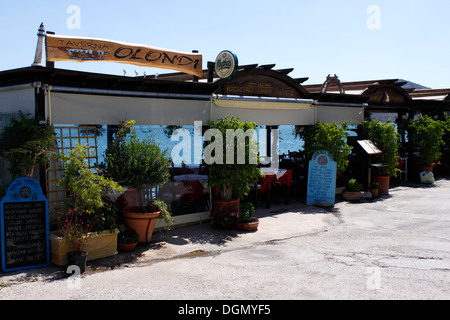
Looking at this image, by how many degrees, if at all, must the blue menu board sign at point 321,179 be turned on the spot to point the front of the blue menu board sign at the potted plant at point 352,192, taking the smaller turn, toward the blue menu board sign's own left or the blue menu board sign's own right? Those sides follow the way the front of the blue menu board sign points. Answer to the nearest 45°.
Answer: approximately 135° to the blue menu board sign's own left

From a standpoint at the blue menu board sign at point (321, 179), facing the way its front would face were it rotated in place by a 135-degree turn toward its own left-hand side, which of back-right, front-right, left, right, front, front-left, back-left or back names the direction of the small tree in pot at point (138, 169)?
back

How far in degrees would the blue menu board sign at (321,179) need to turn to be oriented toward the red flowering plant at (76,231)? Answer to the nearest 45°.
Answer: approximately 45° to its right

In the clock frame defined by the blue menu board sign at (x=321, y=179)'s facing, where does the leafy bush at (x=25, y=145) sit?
The leafy bush is roughly at 1 o'clock from the blue menu board sign.

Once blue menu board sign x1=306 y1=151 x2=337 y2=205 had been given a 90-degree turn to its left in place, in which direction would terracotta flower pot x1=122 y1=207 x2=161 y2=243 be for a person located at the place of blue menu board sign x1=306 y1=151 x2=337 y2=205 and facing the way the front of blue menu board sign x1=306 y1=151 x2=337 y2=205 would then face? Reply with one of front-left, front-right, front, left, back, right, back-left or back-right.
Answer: back-right

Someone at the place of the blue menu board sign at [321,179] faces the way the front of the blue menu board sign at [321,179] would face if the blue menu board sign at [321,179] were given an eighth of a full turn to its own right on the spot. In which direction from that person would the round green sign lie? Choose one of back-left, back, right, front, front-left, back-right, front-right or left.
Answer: front

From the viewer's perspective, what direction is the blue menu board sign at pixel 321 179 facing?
toward the camera

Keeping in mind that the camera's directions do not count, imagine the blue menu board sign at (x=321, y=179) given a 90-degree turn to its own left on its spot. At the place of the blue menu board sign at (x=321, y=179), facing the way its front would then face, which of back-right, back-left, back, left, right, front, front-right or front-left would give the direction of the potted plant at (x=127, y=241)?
back-right

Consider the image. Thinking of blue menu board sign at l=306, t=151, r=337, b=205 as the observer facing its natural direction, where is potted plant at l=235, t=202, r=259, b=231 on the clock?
The potted plant is roughly at 1 o'clock from the blue menu board sign.

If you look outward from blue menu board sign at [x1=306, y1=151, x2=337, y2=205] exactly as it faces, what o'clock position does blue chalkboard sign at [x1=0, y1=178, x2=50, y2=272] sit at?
blue chalkboard sign at [x1=0, y1=178, x2=50, y2=272] is roughly at 1 o'clock from blue menu board sign at [x1=306, y1=151, x2=337, y2=205].

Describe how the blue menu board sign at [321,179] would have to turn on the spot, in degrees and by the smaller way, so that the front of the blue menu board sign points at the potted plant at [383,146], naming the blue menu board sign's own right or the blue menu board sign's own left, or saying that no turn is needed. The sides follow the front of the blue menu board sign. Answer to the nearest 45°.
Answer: approximately 135° to the blue menu board sign's own left
